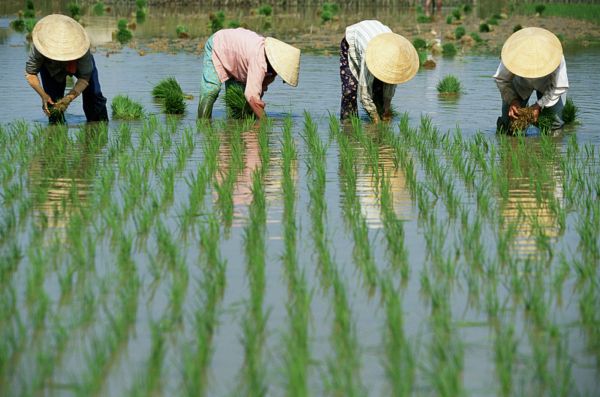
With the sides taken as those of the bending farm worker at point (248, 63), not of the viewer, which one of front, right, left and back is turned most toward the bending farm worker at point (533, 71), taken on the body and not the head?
front

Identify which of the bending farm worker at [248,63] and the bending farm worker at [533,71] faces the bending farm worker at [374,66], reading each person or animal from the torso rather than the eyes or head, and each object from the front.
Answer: the bending farm worker at [248,63]

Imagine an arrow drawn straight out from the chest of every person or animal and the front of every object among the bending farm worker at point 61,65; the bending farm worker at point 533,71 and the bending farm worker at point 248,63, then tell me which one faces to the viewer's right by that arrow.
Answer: the bending farm worker at point 248,63

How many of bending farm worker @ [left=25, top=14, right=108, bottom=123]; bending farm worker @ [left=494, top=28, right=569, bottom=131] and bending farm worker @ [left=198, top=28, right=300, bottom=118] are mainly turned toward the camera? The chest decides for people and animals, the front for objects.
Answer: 2

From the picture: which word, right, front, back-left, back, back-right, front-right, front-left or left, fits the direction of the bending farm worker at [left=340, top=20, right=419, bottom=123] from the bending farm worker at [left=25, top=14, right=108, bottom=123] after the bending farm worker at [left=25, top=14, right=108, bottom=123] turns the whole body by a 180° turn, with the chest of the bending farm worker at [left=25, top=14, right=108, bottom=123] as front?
right

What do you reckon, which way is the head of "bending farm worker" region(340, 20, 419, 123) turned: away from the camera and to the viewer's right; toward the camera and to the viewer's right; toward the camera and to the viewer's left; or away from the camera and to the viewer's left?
toward the camera and to the viewer's right

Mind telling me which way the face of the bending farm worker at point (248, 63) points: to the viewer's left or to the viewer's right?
to the viewer's right

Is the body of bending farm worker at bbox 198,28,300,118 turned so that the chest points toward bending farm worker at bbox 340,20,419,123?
yes

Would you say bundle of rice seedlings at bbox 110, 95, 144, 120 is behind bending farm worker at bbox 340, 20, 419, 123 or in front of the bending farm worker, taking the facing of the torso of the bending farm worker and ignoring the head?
behind

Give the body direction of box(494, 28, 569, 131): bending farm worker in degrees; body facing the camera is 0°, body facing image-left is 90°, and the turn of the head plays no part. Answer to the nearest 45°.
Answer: approximately 0°

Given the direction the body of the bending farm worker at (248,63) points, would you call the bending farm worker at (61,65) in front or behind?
behind

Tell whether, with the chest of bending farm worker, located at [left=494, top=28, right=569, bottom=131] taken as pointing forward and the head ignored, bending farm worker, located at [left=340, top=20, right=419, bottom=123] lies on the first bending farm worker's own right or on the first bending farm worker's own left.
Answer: on the first bending farm worker's own right

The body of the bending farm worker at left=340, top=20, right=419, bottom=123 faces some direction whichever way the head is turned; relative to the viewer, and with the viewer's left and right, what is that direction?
facing the viewer and to the right of the viewer

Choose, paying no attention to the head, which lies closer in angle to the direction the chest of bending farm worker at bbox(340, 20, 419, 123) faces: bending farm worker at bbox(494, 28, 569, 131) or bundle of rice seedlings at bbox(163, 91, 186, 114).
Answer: the bending farm worker

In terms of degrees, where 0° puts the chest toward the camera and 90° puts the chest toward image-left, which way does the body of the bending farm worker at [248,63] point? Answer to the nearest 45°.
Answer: approximately 270°
